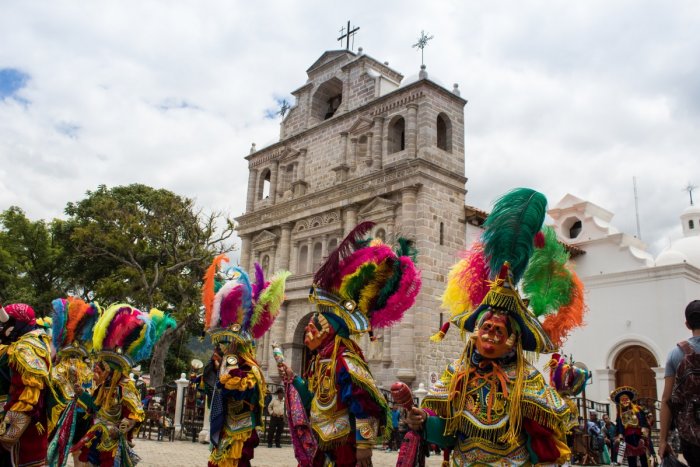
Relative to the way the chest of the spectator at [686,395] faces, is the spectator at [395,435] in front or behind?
in front

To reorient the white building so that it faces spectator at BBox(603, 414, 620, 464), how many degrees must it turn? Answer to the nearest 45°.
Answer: approximately 45° to its left

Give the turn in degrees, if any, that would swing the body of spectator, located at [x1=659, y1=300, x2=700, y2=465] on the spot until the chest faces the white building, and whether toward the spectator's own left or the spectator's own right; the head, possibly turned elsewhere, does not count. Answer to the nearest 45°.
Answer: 0° — they already face it

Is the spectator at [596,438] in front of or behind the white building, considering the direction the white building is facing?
in front

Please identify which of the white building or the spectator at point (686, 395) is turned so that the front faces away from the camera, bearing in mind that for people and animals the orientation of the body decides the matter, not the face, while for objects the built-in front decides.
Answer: the spectator

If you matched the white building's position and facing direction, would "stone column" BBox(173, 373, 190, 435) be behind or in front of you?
in front

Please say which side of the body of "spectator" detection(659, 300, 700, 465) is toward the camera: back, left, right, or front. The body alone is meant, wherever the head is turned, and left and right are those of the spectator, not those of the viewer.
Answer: back

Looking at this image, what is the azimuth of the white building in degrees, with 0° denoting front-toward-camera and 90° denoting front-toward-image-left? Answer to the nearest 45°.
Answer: approximately 45°

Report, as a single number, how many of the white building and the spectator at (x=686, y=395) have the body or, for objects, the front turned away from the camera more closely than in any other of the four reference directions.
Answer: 1
